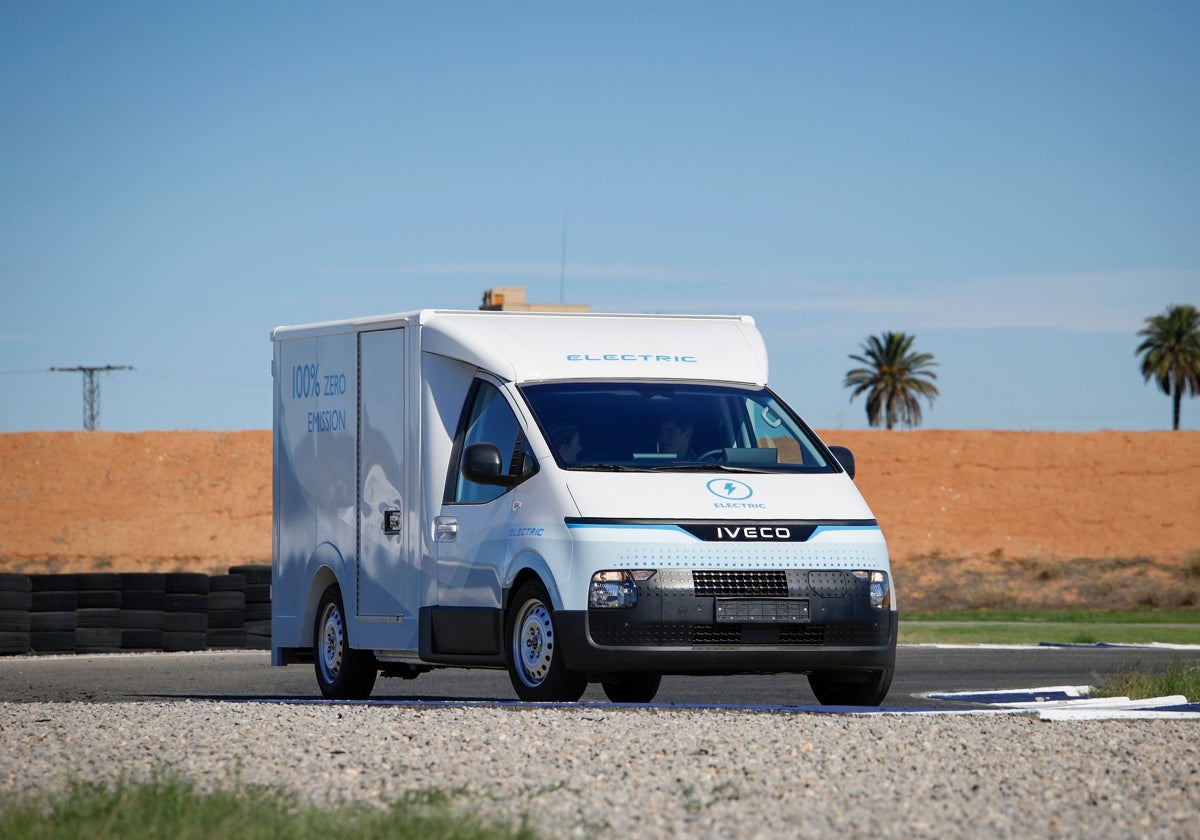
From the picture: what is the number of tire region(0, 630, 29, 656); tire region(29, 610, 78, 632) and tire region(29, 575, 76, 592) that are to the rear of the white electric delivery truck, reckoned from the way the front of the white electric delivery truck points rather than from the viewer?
3

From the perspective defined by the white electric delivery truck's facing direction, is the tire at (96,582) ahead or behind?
behind

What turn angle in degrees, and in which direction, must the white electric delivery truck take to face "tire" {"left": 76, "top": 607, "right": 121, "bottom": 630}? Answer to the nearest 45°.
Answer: approximately 180°

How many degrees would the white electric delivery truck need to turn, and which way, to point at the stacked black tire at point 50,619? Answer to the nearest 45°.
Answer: approximately 180°

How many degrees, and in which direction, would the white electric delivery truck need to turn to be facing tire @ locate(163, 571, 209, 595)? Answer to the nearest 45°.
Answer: approximately 180°

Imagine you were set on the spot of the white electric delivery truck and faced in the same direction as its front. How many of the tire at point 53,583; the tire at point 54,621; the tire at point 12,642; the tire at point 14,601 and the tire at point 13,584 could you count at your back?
5

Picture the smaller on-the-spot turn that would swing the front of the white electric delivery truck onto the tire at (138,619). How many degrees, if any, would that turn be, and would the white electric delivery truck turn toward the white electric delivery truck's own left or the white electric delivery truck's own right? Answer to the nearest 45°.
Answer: approximately 180°

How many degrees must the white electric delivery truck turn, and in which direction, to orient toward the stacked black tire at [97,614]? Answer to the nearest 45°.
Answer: approximately 180°

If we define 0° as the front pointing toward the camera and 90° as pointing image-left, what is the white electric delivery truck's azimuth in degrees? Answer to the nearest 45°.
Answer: approximately 315°

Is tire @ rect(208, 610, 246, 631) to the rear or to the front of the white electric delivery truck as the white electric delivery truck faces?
to the rear
